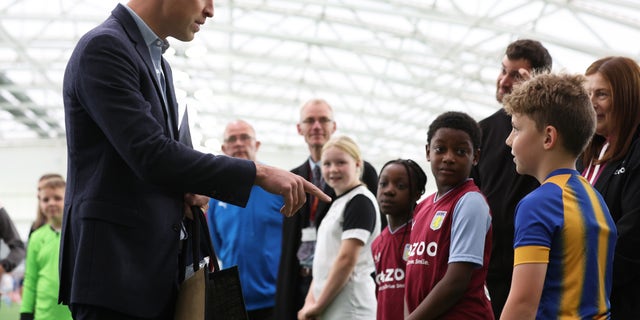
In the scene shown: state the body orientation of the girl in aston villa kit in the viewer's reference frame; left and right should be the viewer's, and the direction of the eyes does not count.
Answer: facing the viewer and to the left of the viewer

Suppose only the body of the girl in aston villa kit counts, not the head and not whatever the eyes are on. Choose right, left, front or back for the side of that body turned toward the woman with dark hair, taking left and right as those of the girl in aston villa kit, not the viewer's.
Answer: left

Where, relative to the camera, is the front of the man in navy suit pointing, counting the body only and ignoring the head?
to the viewer's right

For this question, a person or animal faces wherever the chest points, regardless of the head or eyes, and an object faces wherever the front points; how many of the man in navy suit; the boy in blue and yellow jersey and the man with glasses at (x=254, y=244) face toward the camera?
1

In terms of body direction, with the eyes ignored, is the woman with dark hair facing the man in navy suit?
yes

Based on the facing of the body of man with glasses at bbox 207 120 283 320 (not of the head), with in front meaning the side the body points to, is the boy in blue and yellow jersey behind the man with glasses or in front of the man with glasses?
in front

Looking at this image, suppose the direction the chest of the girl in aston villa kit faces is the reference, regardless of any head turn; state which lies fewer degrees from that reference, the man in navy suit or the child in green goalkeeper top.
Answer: the man in navy suit

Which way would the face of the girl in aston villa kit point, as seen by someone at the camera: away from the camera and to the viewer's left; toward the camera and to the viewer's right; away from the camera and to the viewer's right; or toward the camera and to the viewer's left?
toward the camera and to the viewer's left

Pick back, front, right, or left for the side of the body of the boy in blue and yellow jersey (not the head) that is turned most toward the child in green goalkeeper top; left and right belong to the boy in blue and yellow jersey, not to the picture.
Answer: front

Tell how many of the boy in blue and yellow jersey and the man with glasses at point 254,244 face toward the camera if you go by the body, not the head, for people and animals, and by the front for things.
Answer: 1

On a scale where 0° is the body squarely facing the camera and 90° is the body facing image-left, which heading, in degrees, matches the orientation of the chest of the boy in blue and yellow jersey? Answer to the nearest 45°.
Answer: approximately 135°

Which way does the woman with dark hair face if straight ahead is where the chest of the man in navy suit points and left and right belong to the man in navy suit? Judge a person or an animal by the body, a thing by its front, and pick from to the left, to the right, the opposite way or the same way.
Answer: the opposite way

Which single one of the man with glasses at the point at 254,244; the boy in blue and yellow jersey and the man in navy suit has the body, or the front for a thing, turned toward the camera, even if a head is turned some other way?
the man with glasses
